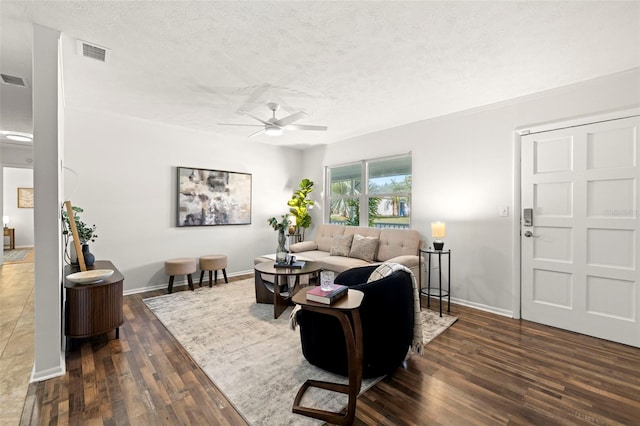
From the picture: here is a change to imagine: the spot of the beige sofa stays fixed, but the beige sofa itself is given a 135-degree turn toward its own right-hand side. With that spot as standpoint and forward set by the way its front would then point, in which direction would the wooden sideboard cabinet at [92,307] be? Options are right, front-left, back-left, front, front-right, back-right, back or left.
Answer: back-left

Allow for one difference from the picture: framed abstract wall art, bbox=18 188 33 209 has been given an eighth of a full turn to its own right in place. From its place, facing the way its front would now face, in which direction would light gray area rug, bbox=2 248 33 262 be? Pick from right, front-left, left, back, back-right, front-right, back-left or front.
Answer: front-left

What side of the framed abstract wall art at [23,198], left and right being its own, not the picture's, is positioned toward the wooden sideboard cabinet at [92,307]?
front

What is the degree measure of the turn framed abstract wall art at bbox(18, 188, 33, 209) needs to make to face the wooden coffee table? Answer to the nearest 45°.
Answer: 0° — it already faces it

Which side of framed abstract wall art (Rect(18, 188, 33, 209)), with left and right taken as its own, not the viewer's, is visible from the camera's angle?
front

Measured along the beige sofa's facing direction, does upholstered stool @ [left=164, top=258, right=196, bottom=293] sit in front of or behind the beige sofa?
in front

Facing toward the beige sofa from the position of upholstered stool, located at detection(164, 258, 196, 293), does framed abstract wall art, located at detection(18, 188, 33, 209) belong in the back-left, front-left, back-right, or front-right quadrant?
back-left

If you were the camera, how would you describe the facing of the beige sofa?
facing the viewer and to the left of the viewer

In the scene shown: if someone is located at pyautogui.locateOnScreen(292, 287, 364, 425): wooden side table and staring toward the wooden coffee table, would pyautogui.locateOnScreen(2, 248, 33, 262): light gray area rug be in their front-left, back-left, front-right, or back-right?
front-left

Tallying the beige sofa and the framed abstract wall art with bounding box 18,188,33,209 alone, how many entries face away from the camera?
0
